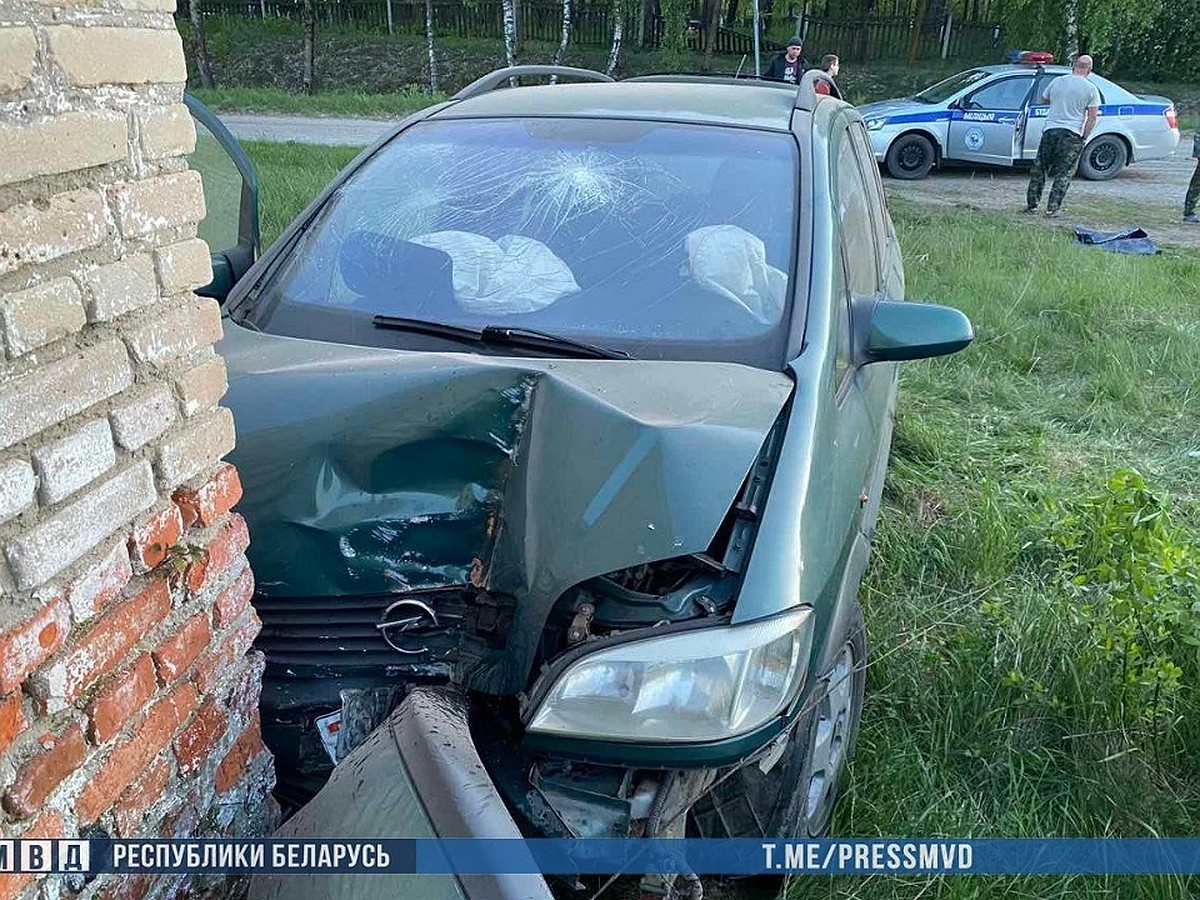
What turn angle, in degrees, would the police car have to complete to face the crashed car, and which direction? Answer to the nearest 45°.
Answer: approximately 90° to its left

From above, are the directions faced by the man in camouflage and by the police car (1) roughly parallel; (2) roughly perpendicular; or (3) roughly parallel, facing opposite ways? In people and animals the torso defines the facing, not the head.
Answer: roughly perpendicular

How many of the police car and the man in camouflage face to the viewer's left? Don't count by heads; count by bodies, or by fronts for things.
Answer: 1

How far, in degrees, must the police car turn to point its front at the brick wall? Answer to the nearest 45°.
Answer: approximately 90° to its left

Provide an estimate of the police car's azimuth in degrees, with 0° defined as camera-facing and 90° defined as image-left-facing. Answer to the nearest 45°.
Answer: approximately 90°

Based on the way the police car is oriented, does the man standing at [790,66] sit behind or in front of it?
in front
